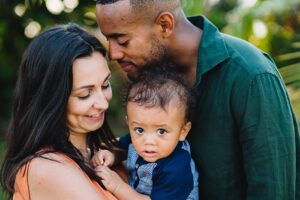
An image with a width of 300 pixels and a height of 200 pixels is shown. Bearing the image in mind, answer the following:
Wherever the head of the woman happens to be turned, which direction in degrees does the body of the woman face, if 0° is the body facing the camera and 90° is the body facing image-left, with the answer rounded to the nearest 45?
approximately 270°

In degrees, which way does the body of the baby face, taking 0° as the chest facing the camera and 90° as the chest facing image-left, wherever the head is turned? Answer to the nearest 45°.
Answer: approximately 45°

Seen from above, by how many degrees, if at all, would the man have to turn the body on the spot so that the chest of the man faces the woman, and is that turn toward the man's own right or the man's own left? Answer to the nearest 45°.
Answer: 0° — they already face them

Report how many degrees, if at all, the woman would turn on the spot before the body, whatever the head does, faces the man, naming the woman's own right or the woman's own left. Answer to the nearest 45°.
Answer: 0° — they already face them

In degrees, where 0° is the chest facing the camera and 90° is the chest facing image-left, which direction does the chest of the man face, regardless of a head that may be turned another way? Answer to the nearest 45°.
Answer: approximately 90°
